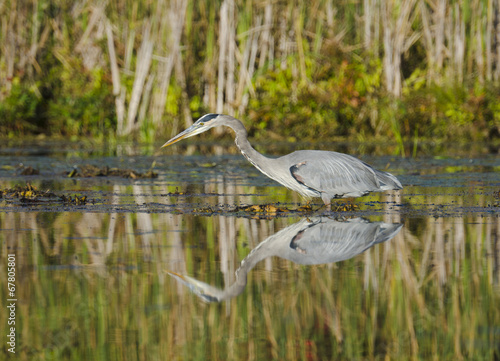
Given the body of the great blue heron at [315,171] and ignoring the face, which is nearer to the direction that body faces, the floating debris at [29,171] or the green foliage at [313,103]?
the floating debris

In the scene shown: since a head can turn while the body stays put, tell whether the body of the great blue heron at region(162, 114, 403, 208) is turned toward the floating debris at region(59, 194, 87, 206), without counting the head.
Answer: yes

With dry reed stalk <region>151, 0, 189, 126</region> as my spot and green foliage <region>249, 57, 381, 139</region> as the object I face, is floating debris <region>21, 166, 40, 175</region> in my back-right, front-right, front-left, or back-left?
back-right

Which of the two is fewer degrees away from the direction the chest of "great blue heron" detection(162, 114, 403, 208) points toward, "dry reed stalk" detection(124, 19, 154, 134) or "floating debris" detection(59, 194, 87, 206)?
the floating debris

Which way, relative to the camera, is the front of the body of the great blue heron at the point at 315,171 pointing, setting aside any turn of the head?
to the viewer's left

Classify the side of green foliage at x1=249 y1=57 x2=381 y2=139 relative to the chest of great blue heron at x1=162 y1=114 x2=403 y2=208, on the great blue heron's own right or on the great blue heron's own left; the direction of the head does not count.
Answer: on the great blue heron's own right

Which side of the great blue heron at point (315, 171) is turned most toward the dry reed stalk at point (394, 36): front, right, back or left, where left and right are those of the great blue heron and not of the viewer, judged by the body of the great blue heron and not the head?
right
